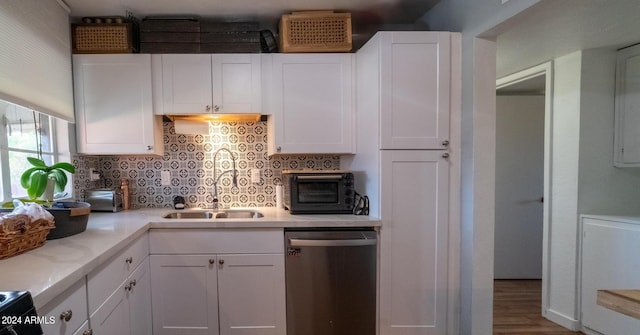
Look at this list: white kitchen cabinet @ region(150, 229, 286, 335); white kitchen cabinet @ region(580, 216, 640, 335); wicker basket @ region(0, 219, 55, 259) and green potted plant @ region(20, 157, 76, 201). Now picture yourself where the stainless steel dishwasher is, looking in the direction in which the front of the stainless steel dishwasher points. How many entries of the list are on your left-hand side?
1

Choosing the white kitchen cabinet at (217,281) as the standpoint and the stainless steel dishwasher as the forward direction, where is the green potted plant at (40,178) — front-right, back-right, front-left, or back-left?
back-right

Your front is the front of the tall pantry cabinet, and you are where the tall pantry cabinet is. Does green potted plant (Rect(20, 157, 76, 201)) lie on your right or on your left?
on your right

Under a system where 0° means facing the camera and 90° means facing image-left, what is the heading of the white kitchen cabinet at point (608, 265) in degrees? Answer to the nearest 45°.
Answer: approximately 45°

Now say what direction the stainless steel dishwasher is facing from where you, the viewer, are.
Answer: facing the viewer

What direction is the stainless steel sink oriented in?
toward the camera

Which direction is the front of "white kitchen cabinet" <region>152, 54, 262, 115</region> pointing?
toward the camera

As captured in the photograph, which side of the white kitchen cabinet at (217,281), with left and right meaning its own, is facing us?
front

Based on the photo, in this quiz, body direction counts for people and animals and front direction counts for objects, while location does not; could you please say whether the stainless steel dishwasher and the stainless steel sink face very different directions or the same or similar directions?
same or similar directions
